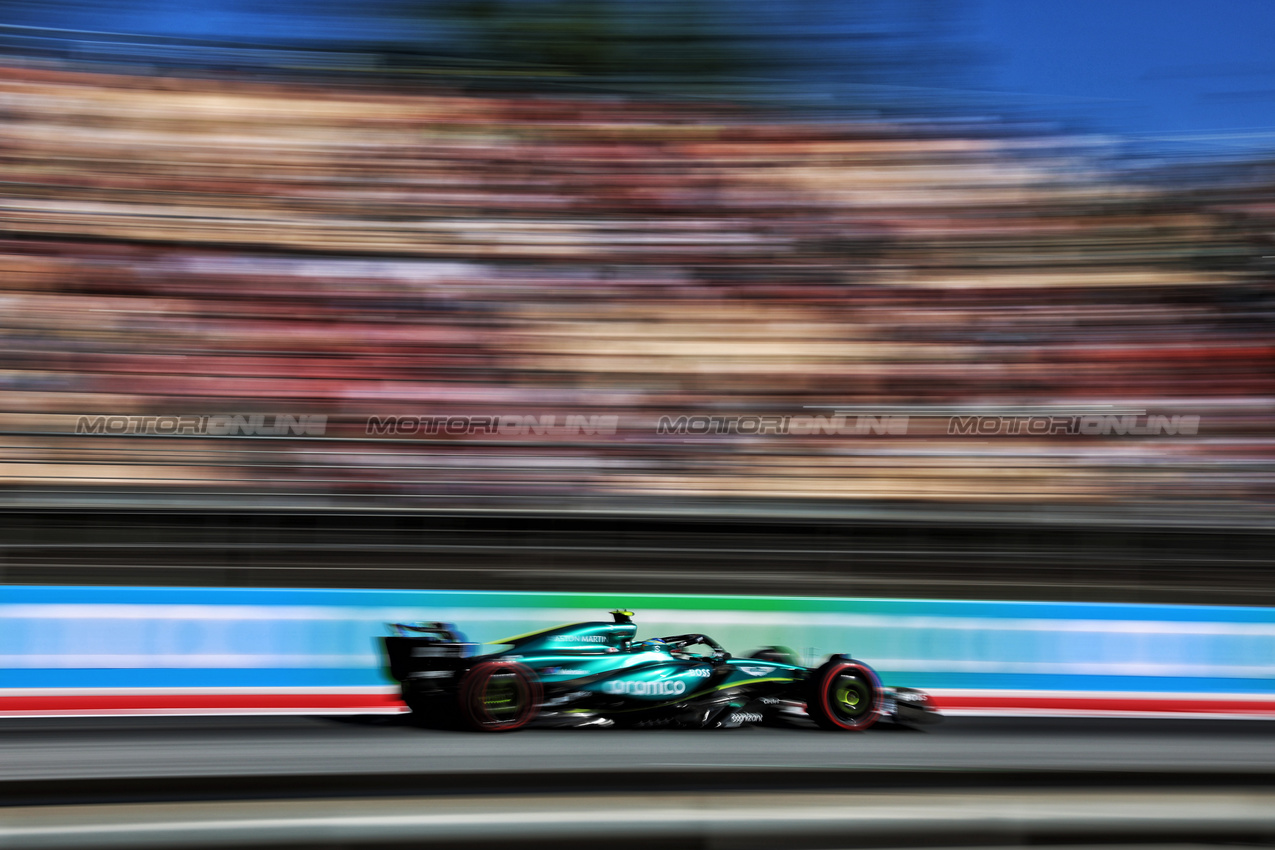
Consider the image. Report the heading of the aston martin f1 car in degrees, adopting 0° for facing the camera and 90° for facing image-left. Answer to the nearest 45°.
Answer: approximately 270°
